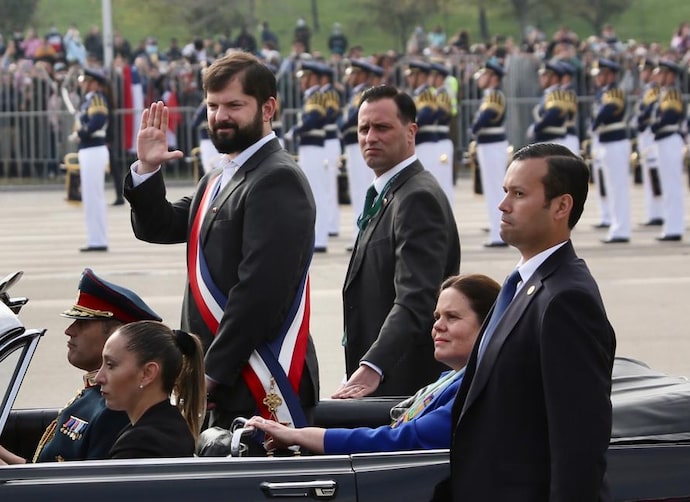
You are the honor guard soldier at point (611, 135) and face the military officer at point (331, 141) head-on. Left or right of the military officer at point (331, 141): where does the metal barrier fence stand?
right

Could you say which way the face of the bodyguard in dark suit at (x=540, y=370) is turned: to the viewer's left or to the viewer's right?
to the viewer's left

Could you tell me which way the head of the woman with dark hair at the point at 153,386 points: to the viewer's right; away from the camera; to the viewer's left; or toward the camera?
to the viewer's left

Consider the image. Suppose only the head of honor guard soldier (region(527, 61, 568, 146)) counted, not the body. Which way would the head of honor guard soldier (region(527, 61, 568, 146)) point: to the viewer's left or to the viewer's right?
to the viewer's left

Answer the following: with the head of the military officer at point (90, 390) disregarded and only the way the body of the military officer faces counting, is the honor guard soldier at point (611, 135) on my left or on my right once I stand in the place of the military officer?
on my right
